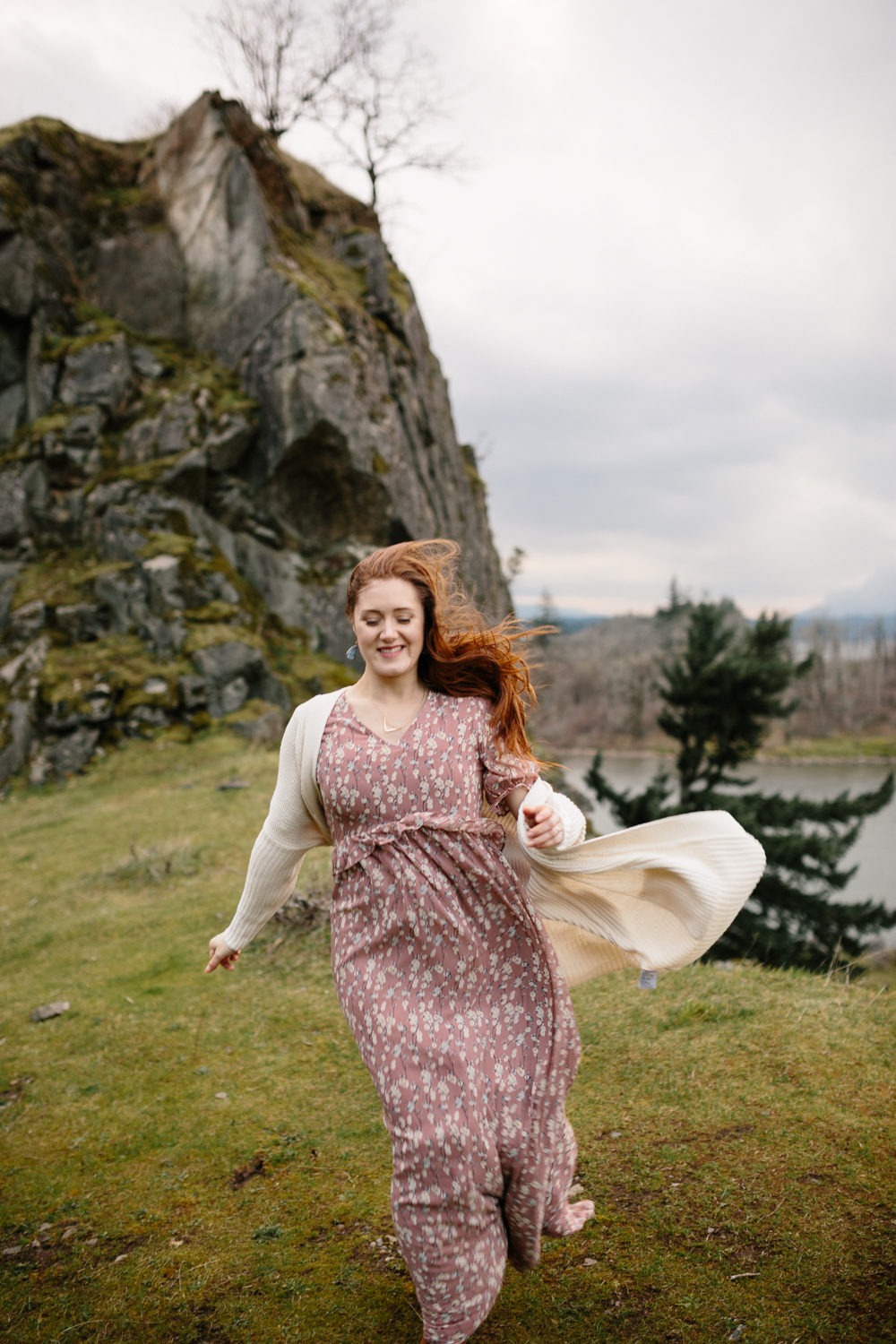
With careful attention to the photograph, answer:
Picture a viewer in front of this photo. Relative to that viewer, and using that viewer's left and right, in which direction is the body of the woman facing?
facing the viewer

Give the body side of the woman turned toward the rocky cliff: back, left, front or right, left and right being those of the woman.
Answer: back

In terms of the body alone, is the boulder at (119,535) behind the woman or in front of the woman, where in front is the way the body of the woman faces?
behind

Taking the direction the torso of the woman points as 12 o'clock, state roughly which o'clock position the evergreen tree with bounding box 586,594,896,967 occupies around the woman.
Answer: The evergreen tree is roughly at 7 o'clock from the woman.

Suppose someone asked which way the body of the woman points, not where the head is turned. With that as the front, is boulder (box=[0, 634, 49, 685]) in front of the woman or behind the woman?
behind

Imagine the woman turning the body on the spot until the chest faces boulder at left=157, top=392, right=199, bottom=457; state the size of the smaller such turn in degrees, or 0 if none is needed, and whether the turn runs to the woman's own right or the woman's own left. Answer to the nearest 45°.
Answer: approximately 180°
